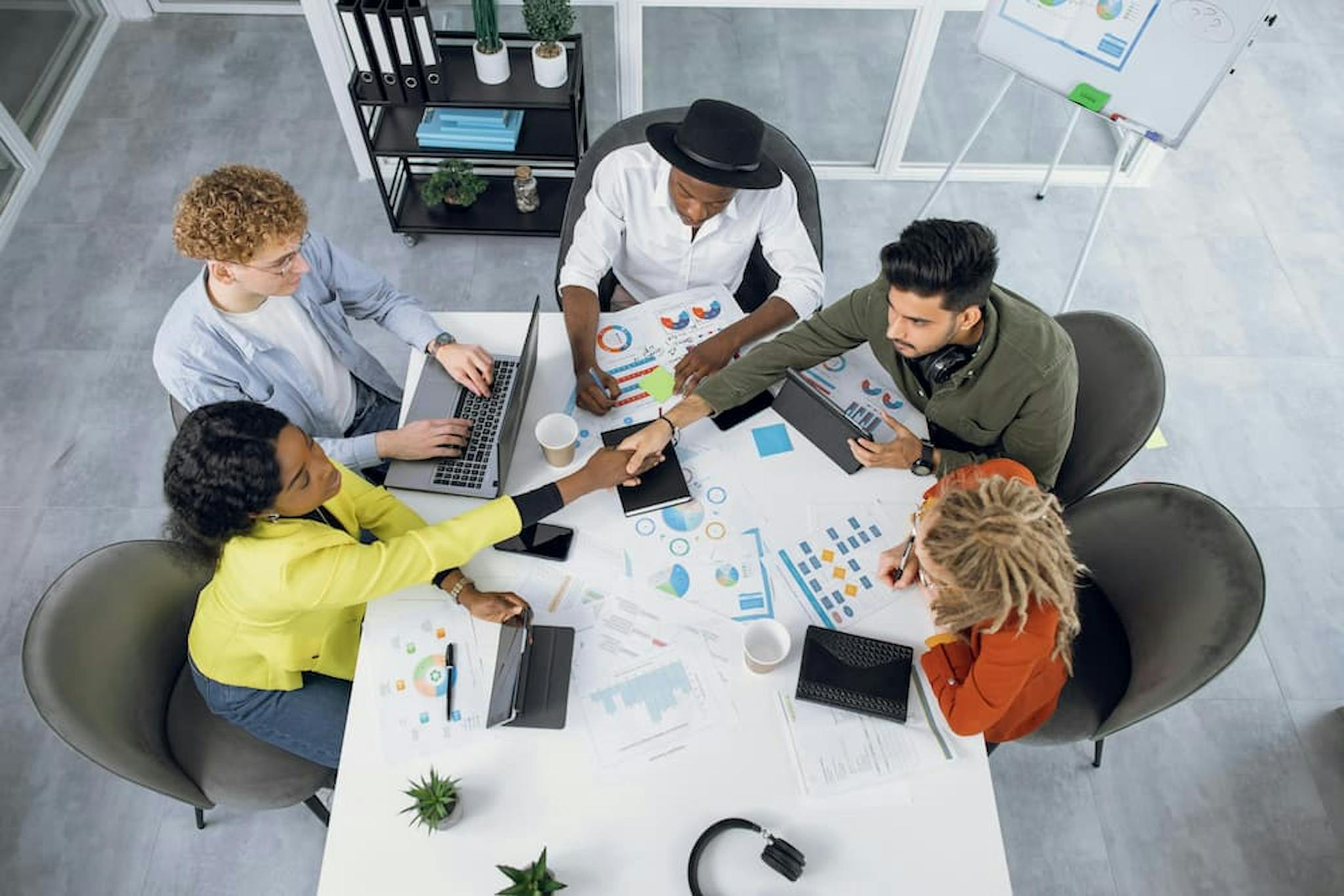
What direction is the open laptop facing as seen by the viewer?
to the viewer's left

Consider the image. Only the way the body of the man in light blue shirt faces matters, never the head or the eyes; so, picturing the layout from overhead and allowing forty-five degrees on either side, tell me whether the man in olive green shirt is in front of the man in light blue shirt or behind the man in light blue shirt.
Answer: in front

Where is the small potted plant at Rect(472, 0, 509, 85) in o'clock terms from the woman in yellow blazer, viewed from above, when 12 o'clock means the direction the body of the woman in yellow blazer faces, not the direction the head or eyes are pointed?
The small potted plant is roughly at 10 o'clock from the woman in yellow blazer.

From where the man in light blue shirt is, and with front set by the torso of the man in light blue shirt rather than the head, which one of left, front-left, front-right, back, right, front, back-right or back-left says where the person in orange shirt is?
front

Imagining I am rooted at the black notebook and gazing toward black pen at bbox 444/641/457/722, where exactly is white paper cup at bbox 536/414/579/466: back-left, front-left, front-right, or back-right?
front-right

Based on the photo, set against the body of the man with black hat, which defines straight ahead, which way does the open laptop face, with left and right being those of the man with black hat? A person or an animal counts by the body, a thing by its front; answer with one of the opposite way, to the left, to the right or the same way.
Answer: to the right

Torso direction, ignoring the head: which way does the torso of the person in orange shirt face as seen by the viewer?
to the viewer's left

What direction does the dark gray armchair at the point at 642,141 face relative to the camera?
toward the camera

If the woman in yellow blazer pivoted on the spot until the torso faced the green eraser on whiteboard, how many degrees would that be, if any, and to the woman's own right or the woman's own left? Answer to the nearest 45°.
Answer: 0° — they already face it

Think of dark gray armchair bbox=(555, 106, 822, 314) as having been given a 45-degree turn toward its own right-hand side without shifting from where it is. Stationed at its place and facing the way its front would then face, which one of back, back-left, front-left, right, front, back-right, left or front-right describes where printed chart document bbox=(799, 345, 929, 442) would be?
left

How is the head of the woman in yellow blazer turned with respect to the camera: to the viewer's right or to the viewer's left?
to the viewer's right

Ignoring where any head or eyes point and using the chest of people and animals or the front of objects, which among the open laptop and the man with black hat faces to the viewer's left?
the open laptop

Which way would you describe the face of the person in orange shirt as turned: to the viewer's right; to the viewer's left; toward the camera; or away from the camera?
to the viewer's left

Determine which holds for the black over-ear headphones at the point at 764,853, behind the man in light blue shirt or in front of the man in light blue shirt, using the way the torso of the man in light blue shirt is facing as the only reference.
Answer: in front

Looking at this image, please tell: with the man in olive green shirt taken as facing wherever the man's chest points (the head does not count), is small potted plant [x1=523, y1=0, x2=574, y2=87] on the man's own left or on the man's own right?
on the man's own right

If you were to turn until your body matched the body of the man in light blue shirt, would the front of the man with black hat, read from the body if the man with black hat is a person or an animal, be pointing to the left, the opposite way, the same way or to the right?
to the right

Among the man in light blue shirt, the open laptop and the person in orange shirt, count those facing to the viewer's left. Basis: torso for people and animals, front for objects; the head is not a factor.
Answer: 2

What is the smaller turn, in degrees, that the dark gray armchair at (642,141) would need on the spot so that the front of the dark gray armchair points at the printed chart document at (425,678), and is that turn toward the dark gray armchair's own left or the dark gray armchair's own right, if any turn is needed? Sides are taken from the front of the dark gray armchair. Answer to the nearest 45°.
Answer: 0° — it already faces it

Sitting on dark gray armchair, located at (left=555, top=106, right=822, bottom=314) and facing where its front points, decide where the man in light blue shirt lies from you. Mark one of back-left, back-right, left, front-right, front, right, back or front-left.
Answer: front-right

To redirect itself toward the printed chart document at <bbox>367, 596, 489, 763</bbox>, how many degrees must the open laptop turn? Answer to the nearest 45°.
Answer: approximately 90° to its left
